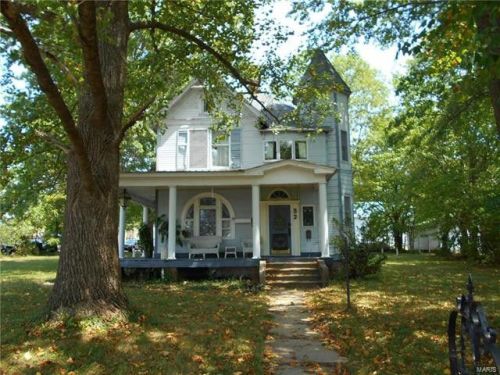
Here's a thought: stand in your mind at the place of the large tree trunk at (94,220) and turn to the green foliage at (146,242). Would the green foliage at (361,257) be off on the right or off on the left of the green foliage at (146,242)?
right

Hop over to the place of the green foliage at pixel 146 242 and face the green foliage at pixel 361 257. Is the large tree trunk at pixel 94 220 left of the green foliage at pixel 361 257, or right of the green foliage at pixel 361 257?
right

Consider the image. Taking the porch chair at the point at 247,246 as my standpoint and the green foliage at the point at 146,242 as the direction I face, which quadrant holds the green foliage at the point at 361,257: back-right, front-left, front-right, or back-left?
back-left

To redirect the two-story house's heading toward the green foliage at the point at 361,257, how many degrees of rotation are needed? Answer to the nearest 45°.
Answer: approximately 45° to its left

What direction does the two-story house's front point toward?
toward the camera

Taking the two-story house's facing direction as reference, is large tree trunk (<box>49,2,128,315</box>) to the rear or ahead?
ahead
